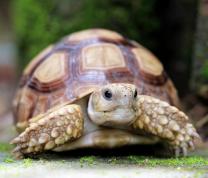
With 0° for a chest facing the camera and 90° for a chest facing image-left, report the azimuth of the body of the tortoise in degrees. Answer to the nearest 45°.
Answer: approximately 0°
